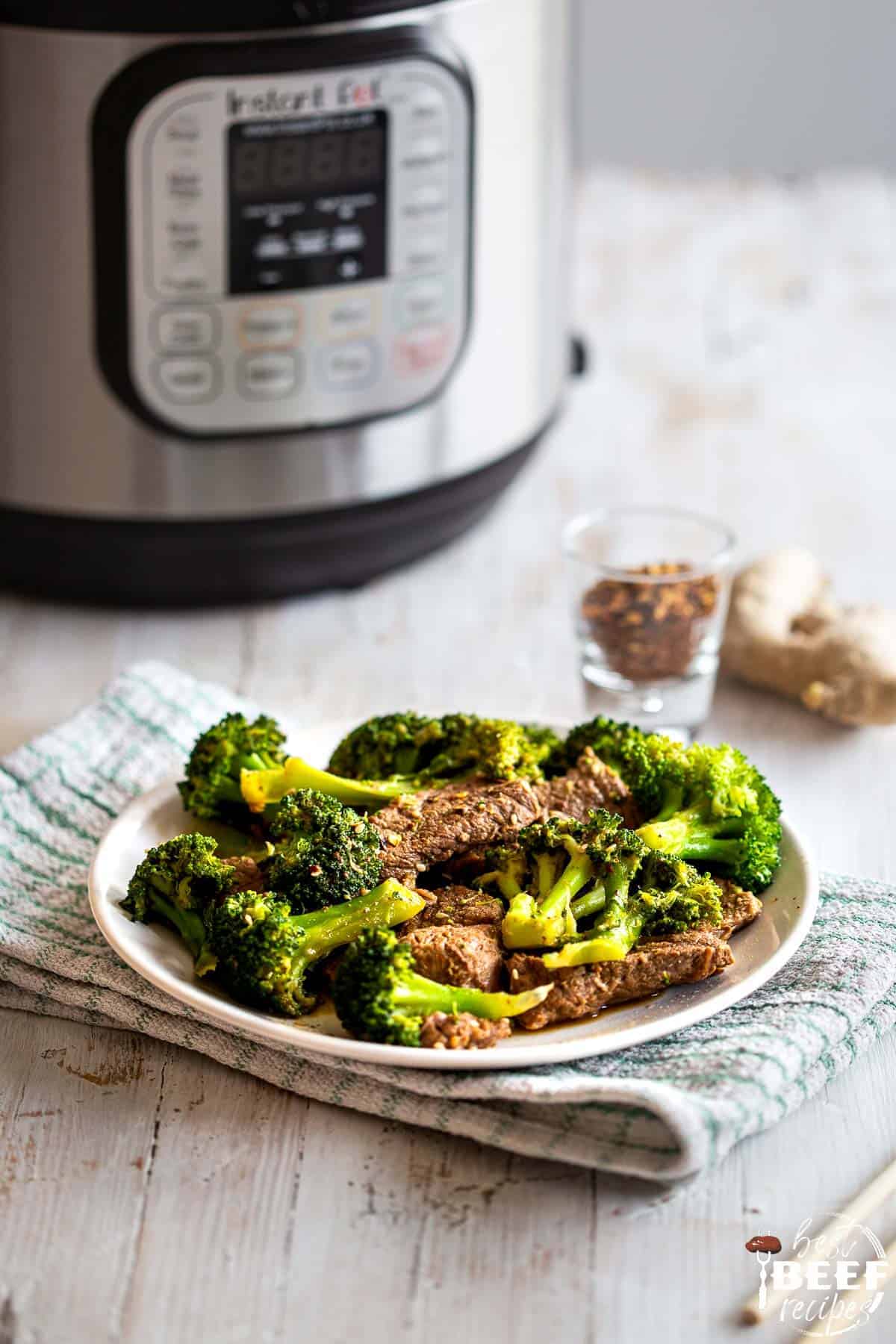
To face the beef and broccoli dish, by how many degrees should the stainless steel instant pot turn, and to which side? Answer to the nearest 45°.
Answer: approximately 45° to its right

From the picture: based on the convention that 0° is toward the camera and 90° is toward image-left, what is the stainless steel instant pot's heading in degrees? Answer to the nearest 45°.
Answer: approximately 315°

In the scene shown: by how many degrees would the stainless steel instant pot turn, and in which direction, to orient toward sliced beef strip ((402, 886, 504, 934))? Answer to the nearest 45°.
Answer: approximately 45° to its right

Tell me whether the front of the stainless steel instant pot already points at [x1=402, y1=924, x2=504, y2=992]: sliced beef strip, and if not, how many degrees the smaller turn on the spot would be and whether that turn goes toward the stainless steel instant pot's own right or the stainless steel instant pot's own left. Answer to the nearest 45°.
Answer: approximately 45° to the stainless steel instant pot's own right
